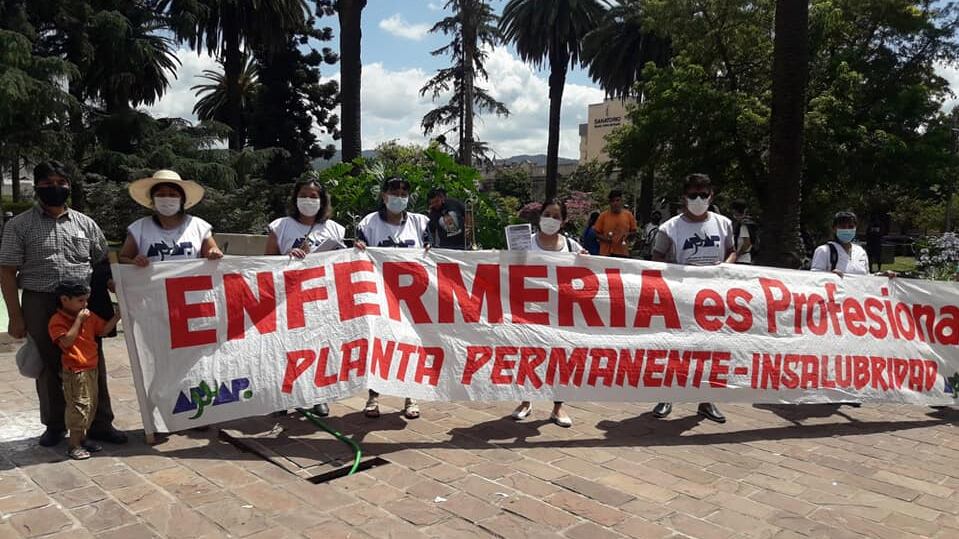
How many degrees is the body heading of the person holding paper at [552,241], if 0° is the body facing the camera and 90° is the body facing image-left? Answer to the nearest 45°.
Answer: approximately 0°

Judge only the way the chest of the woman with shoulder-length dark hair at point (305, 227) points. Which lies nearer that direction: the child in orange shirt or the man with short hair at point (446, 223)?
the child in orange shirt

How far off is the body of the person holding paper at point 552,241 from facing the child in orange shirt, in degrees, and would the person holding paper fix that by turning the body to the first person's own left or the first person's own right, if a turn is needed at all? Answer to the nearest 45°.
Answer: approximately 45° to the first person's own right

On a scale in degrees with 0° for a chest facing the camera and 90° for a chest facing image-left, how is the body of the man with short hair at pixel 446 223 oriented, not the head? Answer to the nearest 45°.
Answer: approximately 45°

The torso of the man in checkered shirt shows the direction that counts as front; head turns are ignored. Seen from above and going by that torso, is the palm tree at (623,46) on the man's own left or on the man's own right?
on the man's own left

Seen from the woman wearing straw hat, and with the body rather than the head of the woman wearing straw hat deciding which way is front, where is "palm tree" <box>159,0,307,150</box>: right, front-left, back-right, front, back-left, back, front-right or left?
back

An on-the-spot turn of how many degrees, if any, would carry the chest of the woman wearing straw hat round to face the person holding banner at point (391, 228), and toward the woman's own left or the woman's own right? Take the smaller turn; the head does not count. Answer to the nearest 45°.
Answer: approximately 90° to the woman's own left

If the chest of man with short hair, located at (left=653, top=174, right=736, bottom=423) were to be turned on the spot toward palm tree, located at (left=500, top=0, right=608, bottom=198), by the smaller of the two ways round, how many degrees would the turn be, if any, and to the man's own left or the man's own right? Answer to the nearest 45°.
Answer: approximately 180°

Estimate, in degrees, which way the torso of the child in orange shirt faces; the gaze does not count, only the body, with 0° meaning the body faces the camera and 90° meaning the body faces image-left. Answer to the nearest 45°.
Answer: approximately 315°

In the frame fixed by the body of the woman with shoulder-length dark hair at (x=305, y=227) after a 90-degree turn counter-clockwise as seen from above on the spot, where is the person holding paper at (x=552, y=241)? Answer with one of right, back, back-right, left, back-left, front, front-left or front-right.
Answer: front

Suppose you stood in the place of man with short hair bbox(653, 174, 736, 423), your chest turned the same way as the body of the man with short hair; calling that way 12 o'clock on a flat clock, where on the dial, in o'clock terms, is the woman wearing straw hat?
The woman wearing straw hat is roughly at 2 o'clock from the man with short hair.
